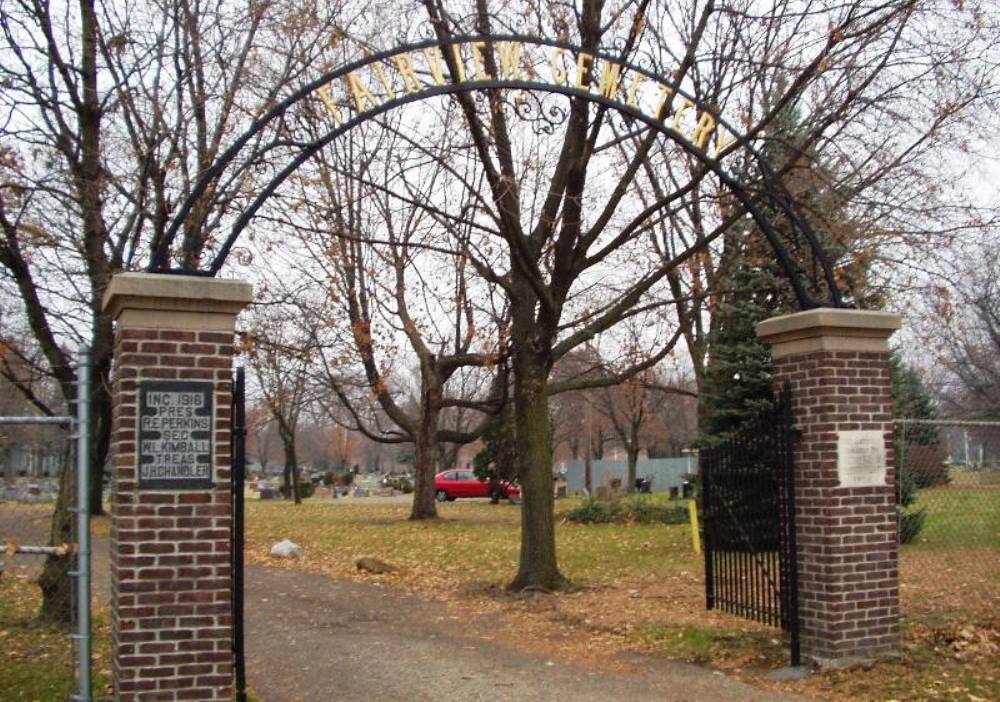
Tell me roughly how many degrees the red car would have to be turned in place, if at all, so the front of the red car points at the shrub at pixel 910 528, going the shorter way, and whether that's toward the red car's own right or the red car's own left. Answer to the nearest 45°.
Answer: approximately 90° to the red car's own right

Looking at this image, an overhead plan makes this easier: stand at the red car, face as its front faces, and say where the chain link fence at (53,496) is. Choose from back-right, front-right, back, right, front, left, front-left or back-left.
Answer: right

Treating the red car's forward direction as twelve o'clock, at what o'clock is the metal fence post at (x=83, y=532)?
The metal fence post is roughly at 3 o'clock from the red car.

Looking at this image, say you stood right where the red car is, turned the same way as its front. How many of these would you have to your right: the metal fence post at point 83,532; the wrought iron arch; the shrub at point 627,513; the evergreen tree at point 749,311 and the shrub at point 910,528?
5

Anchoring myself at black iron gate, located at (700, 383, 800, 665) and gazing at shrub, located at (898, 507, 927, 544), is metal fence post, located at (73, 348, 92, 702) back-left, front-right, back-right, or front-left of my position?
back-left

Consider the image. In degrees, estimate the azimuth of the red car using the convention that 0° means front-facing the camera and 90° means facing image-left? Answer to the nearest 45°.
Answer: approximately 270°
